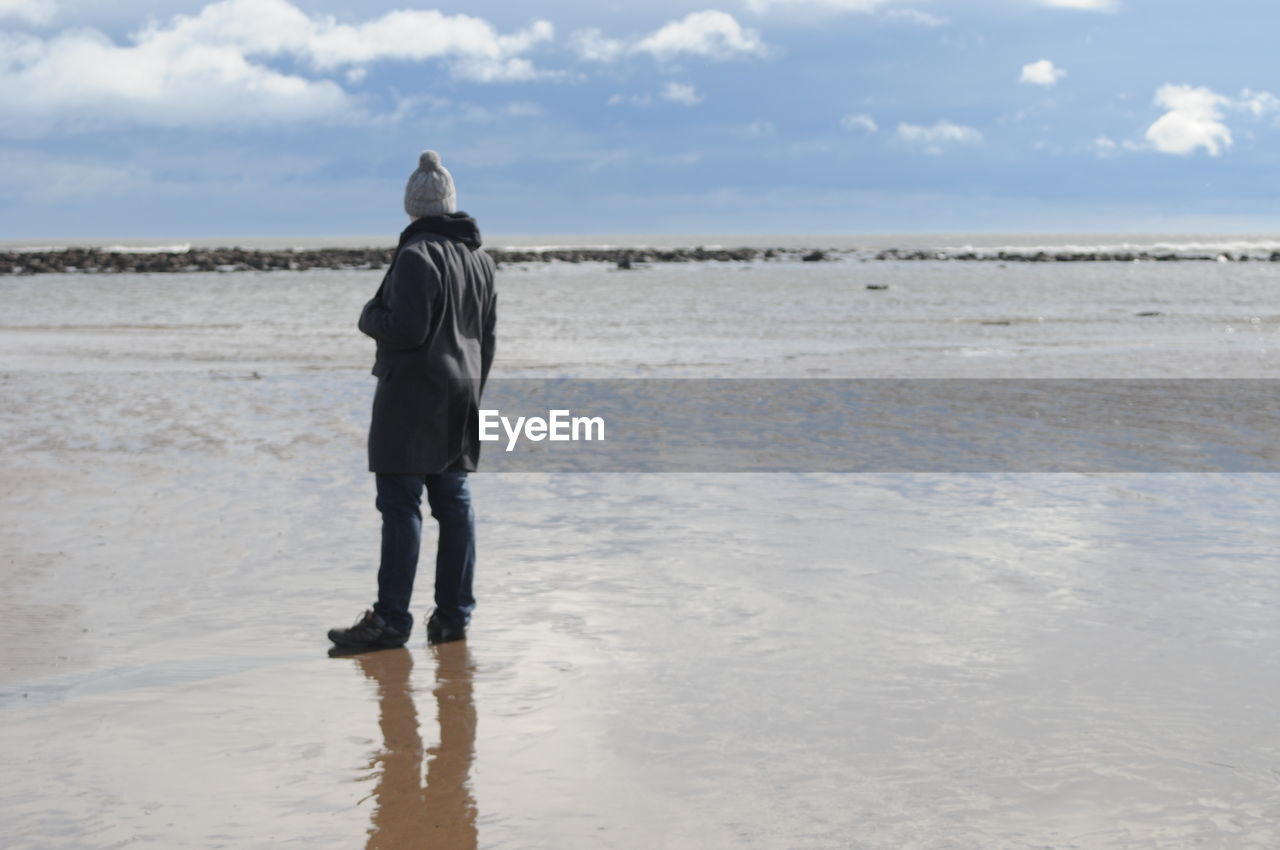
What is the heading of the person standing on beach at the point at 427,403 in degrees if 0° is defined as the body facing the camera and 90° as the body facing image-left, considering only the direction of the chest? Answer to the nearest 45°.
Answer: approximately 135°
